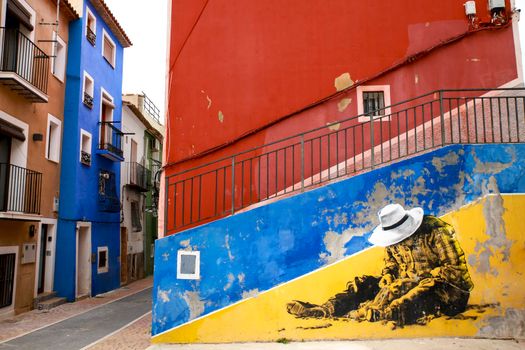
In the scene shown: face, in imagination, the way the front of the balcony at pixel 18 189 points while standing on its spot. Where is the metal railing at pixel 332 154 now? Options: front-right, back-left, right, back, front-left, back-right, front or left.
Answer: front

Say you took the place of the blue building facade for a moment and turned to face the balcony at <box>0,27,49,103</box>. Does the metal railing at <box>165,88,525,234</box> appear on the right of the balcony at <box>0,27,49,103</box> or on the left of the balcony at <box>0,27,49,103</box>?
left

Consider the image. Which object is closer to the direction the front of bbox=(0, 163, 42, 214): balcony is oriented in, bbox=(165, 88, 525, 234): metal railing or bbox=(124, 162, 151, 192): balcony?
the metal railing

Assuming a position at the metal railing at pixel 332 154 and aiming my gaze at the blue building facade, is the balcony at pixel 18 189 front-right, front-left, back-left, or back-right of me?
front-left

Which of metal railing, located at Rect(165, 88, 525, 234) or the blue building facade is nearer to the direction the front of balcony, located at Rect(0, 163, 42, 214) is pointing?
the metal railing

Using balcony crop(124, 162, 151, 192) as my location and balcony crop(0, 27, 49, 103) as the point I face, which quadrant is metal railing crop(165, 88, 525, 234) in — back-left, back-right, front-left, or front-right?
front-left

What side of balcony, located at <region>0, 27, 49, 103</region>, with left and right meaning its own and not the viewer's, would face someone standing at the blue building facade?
left

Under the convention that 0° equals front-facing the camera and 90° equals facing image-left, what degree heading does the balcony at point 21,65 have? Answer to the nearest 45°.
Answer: approximately 315°

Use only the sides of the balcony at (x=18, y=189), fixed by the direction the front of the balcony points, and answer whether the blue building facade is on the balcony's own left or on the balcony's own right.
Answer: on the balcony's own left

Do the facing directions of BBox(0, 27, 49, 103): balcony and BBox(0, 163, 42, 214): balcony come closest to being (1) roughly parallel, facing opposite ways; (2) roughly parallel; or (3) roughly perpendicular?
roughly parallel

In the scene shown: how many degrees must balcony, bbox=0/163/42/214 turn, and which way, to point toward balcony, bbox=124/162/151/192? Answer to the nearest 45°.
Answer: approximately 90° to its left

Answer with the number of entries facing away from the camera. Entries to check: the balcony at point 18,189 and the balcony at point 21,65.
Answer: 0

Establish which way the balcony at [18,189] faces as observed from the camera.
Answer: facing the viewer and to the right of the viewer

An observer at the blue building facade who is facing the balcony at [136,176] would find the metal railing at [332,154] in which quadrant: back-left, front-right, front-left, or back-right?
back-right

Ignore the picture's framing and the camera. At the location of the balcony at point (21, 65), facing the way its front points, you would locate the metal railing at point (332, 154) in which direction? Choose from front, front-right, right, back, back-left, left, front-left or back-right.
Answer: front
